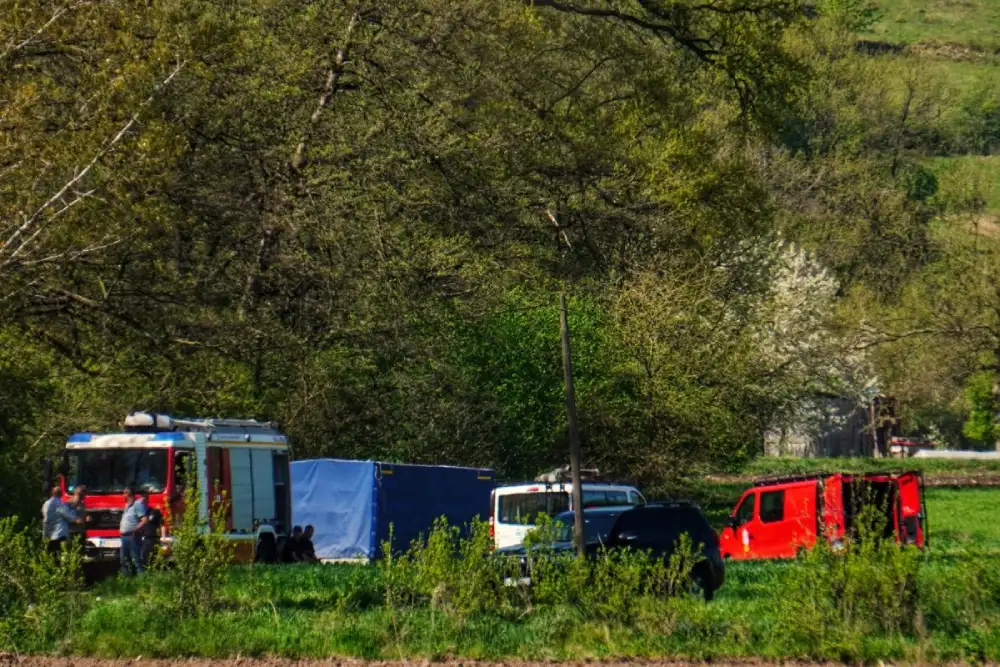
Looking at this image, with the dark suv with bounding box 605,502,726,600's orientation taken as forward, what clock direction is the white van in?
The white van is roughly at 2 o'clock from the dark suv.

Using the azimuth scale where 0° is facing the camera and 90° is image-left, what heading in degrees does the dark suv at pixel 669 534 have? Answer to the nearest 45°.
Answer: approximately 90°

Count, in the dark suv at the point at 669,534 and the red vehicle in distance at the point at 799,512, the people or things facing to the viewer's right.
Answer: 0

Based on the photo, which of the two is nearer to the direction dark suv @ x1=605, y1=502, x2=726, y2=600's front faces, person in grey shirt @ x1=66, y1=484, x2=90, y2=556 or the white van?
the person in grey shirt

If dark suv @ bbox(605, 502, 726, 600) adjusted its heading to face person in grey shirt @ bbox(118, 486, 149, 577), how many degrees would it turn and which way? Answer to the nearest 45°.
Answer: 0° — it already faces them

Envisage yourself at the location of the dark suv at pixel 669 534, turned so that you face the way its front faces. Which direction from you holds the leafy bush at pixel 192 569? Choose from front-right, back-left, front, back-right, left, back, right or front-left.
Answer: front-left

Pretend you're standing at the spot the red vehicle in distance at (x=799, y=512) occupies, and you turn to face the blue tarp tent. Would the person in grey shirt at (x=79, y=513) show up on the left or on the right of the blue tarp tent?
left

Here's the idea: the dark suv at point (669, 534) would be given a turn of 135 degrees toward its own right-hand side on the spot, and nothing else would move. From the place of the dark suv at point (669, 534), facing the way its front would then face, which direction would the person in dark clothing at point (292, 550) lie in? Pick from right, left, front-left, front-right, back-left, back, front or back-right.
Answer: left

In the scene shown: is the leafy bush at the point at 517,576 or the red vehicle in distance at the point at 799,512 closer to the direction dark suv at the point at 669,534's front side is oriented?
the leafy bush

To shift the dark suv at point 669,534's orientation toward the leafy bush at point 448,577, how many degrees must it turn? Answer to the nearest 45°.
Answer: approximately 45° to its left
